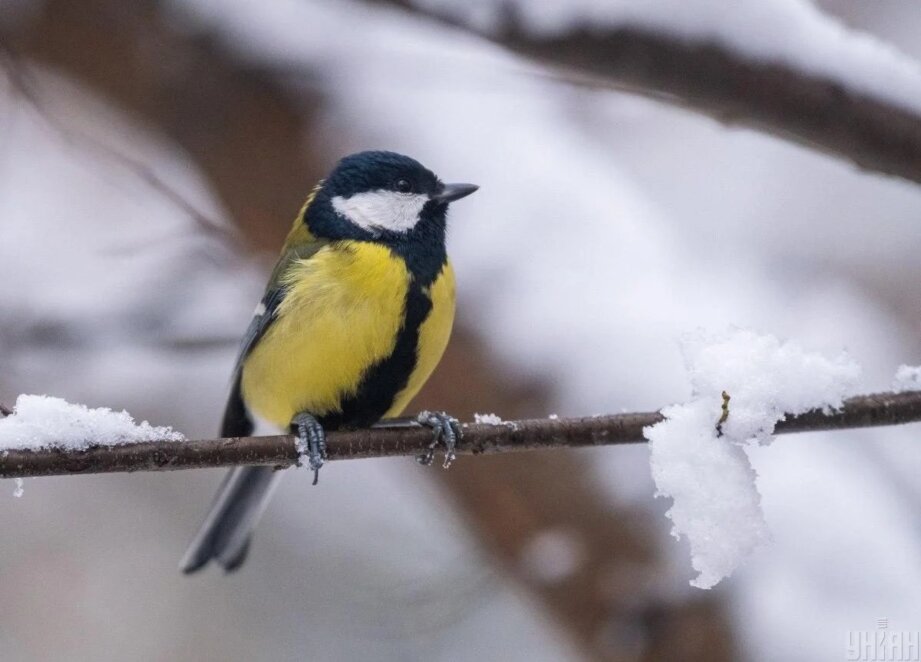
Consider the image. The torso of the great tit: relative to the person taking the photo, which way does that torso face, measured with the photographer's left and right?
facing the viewer and to the right of the viewer
